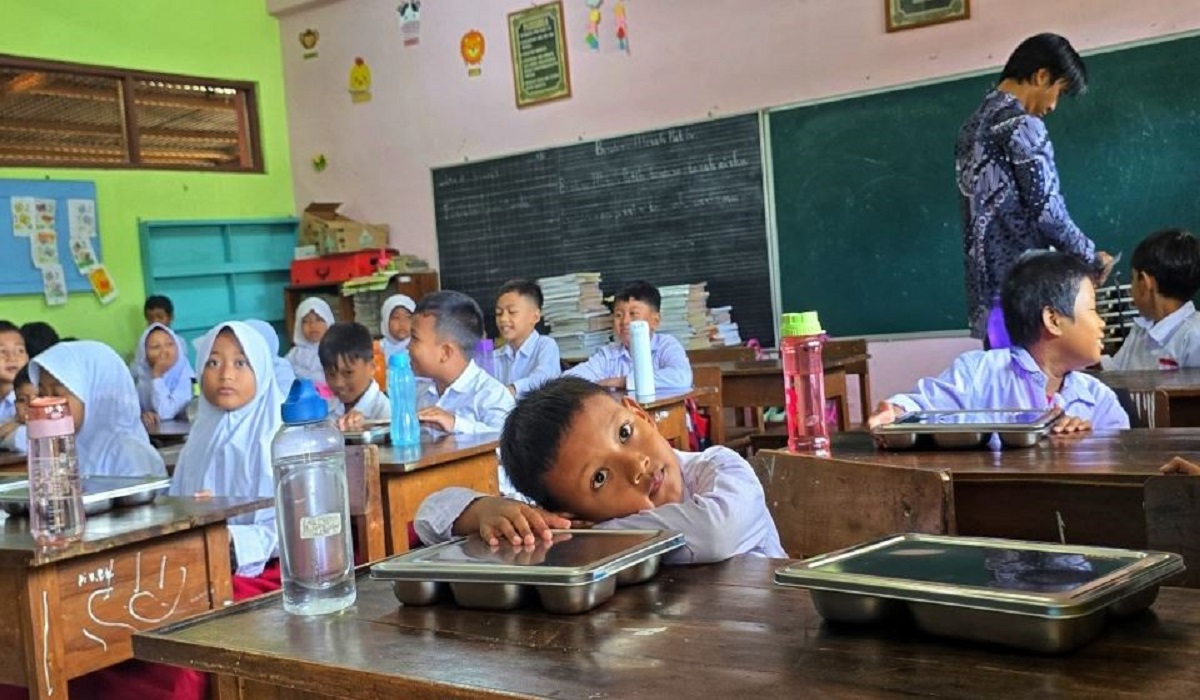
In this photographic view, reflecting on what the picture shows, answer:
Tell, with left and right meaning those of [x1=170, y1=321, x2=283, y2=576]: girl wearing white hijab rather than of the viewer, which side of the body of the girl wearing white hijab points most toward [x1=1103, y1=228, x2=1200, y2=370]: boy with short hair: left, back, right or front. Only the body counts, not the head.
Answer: left

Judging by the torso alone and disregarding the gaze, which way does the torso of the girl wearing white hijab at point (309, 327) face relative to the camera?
toward the camera

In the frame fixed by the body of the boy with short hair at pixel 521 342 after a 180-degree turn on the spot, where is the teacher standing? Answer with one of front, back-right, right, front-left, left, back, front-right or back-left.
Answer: right

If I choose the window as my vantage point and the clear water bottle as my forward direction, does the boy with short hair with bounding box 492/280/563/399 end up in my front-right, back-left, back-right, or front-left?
front-left

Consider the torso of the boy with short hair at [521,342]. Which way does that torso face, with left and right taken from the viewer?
facing the viewer and to the left of the viewer

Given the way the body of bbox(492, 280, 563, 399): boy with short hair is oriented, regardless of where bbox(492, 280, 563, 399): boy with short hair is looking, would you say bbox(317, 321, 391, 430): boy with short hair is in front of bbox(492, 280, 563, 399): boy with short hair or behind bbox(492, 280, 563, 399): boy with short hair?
in front

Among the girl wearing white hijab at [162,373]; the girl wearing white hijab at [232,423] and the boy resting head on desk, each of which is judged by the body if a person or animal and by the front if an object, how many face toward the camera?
3

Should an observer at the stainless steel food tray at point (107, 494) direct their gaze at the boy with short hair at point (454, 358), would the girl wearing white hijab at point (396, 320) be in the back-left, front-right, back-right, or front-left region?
front-left

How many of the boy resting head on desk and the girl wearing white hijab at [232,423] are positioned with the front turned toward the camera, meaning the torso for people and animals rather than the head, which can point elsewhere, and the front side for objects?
2

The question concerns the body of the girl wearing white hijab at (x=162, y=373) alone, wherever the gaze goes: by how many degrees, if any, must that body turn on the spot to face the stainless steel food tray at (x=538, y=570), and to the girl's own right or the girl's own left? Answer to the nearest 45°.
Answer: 0° — they already face it

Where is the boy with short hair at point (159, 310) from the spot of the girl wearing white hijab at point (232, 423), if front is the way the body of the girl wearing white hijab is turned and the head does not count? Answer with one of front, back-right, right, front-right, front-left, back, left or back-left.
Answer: back

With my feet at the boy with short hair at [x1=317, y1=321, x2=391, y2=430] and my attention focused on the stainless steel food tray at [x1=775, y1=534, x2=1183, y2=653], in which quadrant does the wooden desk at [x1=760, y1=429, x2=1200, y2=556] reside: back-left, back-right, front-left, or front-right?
front-left

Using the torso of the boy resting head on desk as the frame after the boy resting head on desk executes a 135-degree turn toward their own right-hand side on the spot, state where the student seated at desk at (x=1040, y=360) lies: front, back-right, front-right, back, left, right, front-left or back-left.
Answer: right

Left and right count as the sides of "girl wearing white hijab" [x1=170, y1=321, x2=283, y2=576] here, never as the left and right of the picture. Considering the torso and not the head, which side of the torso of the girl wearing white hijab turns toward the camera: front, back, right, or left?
front

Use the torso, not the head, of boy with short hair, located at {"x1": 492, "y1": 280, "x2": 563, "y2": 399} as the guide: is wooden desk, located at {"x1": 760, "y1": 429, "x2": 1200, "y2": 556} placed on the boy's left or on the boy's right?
on the boy's left

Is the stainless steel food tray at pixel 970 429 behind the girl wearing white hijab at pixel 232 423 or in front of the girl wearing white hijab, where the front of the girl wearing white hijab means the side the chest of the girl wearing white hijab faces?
in front

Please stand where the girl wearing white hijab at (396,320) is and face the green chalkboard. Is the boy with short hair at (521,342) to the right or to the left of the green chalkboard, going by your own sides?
right

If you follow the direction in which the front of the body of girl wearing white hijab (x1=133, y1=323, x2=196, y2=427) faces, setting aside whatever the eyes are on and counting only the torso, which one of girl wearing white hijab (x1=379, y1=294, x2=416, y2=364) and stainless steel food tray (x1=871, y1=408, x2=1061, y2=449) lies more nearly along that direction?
the stainless steel food tray

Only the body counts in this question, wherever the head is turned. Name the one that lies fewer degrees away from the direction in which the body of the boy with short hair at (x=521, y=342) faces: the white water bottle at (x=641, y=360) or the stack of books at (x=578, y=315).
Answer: the white water bottle

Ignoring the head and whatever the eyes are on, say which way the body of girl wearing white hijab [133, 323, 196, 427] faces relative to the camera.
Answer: toward the camera
